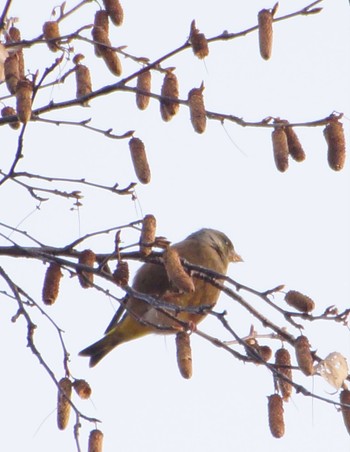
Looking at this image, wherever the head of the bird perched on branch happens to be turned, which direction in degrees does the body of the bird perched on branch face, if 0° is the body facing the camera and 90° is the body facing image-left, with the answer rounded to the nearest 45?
approximately 270°
